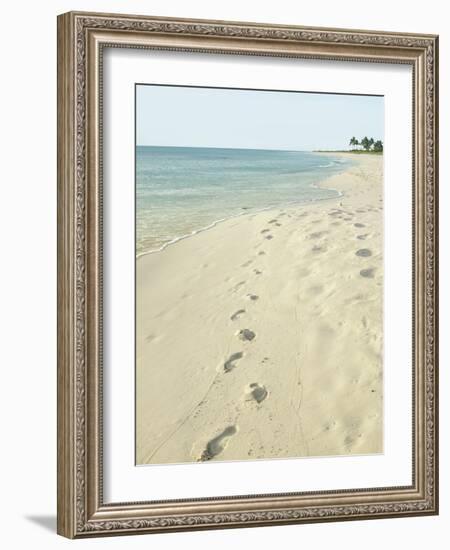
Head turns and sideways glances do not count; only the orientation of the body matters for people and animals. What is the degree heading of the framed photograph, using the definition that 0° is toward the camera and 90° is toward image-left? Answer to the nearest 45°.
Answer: approximately 315°
